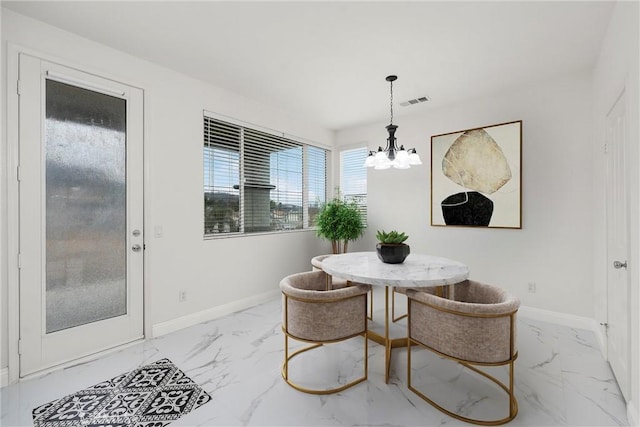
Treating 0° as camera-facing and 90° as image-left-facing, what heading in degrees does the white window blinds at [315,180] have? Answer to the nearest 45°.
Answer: approximately 315°

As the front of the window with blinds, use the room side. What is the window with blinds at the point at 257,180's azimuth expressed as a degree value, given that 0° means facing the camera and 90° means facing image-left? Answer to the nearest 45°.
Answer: approximately 315°

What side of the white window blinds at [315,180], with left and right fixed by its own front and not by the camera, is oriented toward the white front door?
right

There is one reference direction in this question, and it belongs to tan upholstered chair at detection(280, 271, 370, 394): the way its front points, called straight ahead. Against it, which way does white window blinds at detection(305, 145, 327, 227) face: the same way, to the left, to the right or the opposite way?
to the right

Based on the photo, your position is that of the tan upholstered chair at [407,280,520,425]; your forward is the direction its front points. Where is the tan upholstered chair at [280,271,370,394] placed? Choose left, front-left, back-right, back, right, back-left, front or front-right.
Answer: front-left

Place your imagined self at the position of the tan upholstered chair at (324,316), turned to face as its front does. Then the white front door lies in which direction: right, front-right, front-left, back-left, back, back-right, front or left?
back-left

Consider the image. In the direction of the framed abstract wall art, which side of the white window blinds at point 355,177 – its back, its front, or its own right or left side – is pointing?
left

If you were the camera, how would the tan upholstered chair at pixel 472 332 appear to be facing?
facing away from the viewer and to the left of the viewer

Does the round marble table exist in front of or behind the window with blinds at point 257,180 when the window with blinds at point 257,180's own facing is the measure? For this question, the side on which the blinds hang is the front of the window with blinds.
in front

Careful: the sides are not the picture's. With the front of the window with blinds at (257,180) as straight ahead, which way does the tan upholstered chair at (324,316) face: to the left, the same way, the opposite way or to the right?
to the left

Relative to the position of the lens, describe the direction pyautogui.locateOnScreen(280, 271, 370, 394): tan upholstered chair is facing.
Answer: facing away from the viewer and to the right of the viewer

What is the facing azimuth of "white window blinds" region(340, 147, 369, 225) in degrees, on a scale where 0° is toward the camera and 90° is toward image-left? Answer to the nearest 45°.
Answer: approximately 45°

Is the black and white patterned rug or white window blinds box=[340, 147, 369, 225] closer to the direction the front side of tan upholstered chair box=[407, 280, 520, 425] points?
the white window blinds
